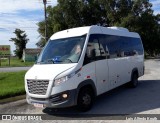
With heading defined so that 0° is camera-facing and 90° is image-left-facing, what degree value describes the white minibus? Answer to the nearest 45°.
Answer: approximately 45°
